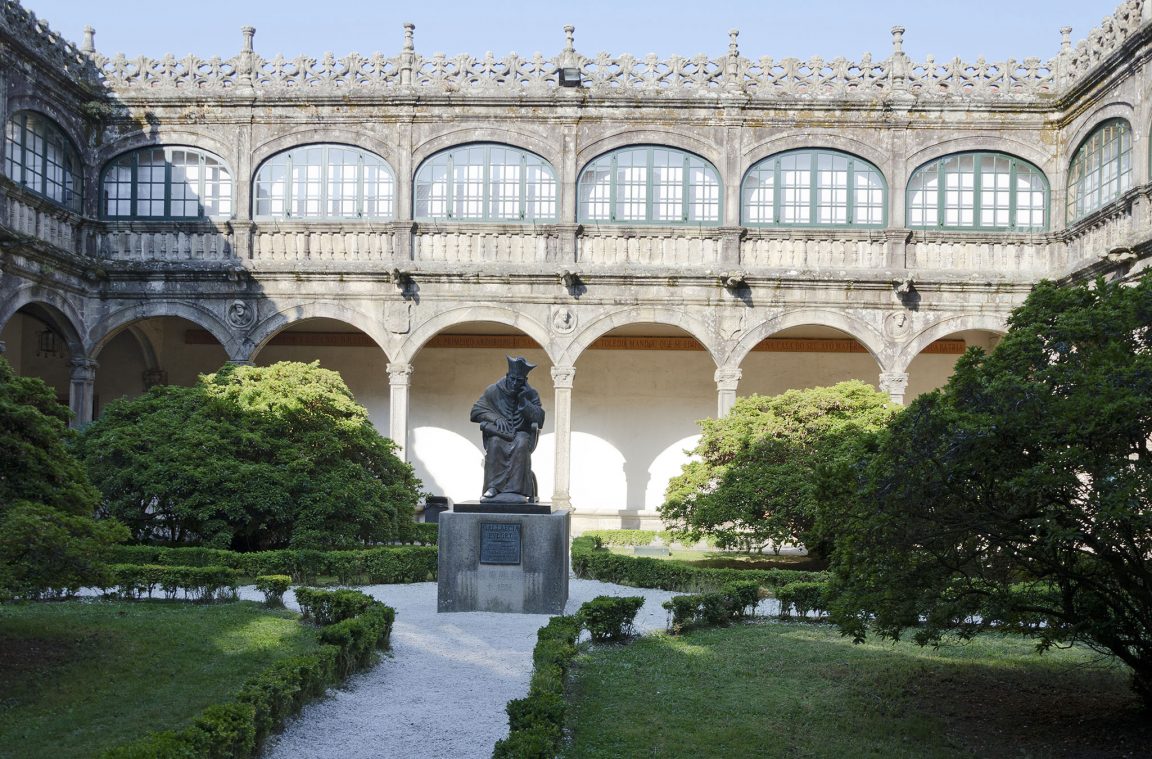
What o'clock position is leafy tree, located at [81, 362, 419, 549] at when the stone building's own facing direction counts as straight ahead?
The leafy tree is roughly at 1 o'clock from the stone building.

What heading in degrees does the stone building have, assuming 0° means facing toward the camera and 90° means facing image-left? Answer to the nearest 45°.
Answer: approximately 0°

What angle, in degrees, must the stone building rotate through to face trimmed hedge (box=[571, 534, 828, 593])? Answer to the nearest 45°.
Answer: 0° — it already faces it

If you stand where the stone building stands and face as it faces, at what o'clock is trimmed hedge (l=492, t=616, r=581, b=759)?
The trimmed hedge is roughly at 12 o'clock from the stone building.

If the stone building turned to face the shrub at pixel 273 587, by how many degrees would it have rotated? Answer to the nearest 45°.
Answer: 0° — it already faces it
